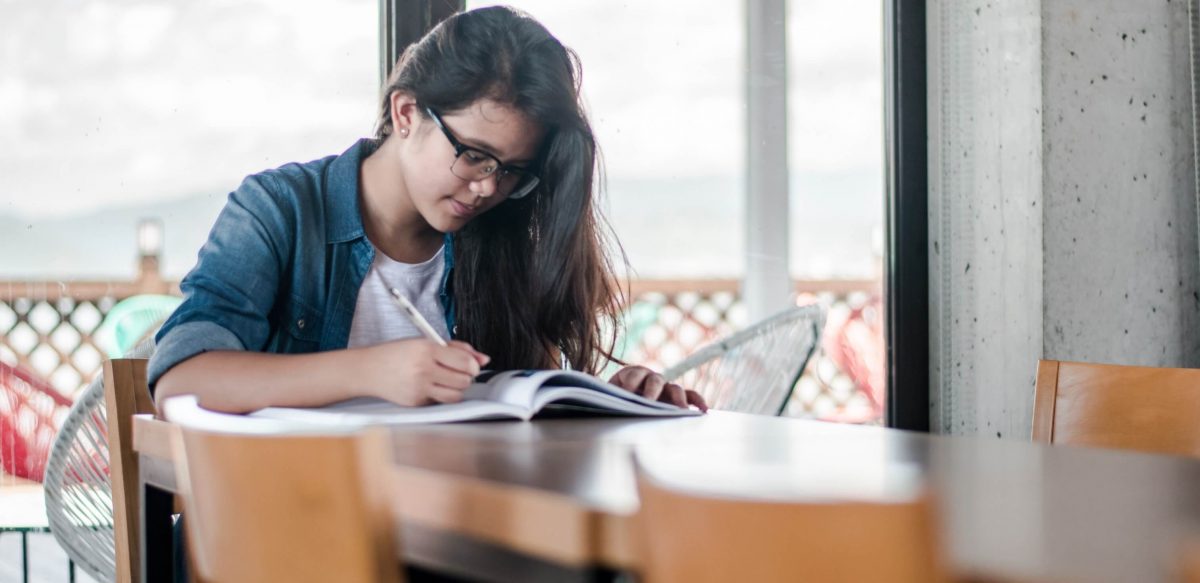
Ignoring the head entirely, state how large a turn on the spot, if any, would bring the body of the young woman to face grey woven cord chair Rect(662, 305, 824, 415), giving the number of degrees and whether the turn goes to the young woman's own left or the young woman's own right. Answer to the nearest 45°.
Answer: approximately 90° to the young woman's own left

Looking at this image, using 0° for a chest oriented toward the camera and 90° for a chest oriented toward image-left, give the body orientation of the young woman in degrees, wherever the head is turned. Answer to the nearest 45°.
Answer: approximately 315°

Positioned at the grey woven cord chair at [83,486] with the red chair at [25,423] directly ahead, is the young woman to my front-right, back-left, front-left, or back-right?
back-right
